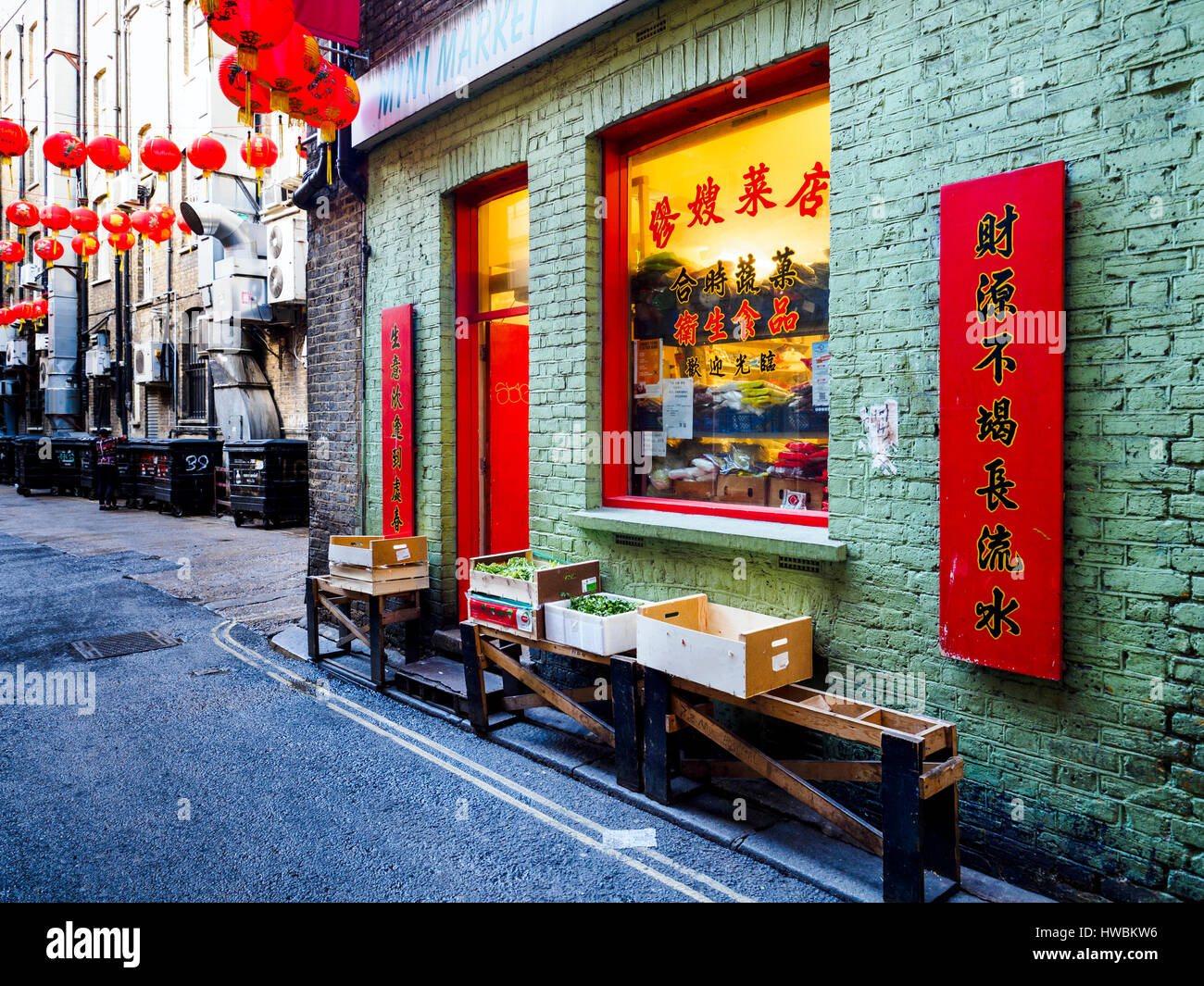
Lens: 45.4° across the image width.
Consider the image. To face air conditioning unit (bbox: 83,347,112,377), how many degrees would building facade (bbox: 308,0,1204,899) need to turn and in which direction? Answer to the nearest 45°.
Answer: approximately 90° to its right

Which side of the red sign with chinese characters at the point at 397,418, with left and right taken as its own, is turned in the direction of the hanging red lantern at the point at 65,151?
right

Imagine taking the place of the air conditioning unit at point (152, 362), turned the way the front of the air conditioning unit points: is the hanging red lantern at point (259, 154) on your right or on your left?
on your left

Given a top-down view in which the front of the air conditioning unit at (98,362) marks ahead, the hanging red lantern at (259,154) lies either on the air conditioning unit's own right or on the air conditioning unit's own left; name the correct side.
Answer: on the air conditioning unit's own left

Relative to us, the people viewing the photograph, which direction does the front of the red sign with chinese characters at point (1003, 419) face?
facing the viewer and to the left of the viewer

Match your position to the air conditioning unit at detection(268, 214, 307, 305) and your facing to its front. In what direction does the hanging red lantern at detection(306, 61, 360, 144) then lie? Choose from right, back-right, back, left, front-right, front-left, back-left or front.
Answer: front-left

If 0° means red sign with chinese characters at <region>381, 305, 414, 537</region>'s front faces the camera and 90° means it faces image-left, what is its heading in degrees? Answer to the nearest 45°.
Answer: approximately 45°

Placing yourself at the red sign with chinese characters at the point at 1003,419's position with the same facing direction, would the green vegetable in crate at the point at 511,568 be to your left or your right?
on your right

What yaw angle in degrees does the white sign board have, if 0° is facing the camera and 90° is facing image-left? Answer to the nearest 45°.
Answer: approximately 45°
